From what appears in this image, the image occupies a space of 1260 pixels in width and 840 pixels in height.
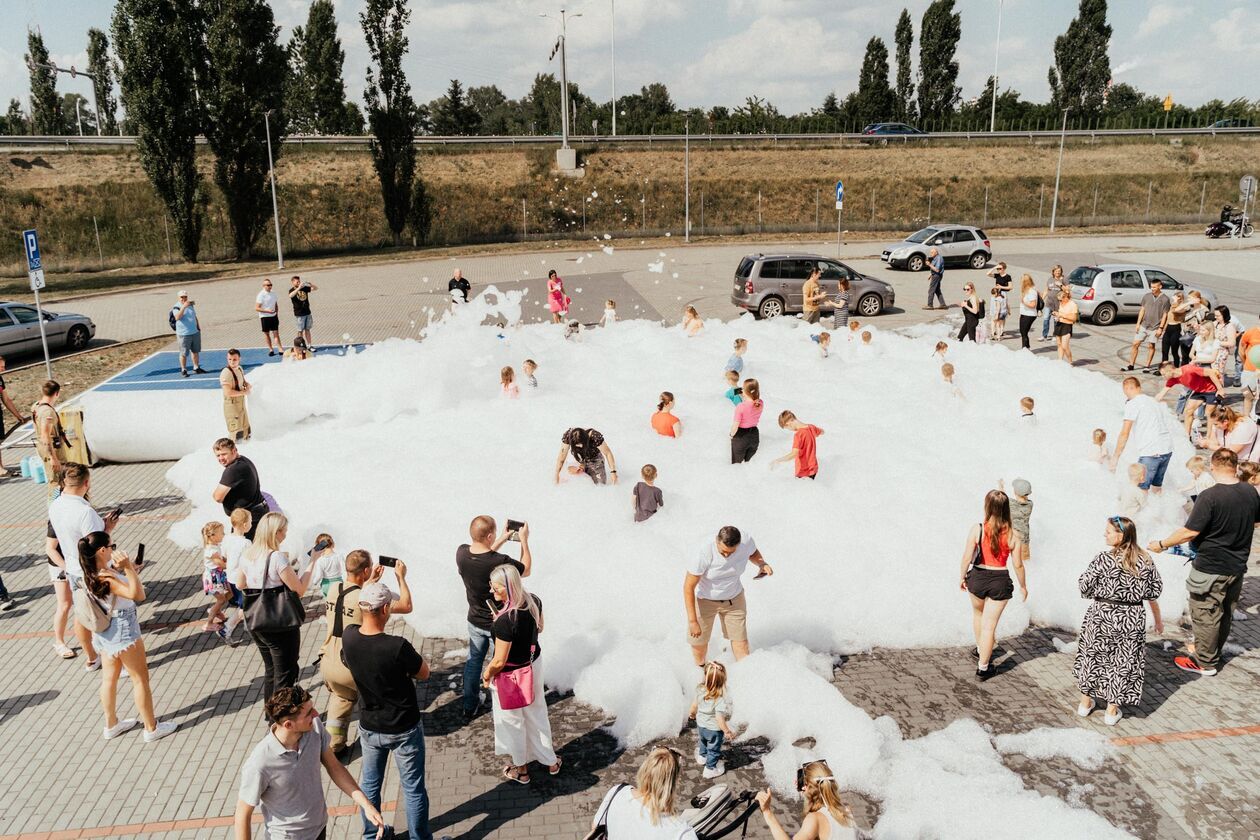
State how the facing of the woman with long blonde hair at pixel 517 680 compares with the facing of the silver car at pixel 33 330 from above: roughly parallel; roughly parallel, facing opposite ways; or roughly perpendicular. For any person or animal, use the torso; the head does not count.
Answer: roughly perpendicular

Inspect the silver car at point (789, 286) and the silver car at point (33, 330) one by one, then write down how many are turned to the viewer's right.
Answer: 2

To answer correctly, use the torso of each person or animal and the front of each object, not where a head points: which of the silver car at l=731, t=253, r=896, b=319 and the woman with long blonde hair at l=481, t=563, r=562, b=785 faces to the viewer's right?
the silver car

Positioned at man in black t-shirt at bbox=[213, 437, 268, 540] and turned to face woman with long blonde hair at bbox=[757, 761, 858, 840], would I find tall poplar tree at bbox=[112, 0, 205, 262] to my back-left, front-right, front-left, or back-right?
back-left

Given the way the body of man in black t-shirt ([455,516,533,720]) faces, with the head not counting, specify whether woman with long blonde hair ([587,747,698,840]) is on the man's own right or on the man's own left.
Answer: on the man's own right

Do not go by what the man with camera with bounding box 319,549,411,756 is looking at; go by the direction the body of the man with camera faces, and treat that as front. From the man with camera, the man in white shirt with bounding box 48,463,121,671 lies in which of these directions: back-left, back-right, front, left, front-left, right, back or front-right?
left

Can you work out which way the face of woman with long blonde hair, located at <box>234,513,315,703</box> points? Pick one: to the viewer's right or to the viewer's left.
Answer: to the viewer's right

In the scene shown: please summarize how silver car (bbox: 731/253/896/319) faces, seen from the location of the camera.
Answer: facing to the right of the viewer

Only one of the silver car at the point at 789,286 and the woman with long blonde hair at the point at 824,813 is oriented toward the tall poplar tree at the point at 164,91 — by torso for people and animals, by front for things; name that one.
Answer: the woman with long blonde hair

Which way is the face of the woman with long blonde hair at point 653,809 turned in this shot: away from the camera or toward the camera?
away from the camera

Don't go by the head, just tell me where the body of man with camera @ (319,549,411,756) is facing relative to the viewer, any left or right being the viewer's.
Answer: facing away from the viewer and to the right of the viewer

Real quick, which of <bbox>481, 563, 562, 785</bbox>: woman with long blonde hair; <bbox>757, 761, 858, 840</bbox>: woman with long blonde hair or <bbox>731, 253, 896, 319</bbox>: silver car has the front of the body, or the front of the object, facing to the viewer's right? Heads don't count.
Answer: the silver car

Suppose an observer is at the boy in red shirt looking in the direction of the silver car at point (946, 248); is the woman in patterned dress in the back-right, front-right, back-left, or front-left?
back-right

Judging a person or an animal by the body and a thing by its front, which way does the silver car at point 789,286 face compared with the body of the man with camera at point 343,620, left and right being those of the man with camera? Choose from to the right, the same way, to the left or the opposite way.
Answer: to the right

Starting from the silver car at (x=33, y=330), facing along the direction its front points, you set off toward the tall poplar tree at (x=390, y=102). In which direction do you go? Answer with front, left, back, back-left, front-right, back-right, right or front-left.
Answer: front-left
